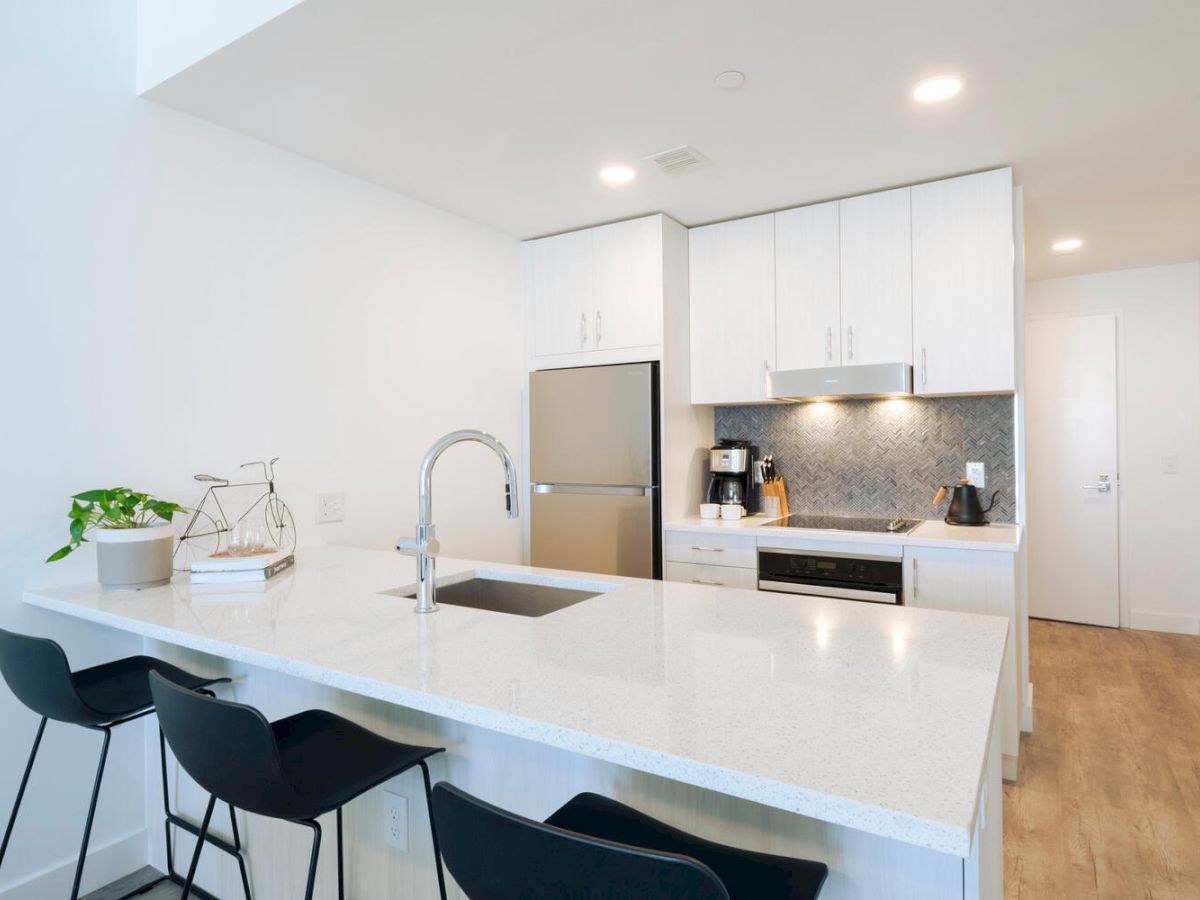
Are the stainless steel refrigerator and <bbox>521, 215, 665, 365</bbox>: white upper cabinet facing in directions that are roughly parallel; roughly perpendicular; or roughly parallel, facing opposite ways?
roughly parallel

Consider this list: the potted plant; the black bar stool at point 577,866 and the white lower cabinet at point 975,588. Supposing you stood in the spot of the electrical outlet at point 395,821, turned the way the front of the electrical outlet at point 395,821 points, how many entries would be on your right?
1

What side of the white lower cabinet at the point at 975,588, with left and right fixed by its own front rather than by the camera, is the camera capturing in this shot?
front

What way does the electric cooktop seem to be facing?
toward the camera

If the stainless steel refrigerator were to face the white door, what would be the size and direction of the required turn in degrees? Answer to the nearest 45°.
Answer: approximately 135° to its left

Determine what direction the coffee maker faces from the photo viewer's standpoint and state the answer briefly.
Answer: facing the viewer and to the left of the viewer

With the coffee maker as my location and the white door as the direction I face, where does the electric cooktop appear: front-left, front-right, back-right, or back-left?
front-right

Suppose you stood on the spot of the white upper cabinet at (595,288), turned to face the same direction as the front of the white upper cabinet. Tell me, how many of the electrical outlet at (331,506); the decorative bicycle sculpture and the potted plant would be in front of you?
3

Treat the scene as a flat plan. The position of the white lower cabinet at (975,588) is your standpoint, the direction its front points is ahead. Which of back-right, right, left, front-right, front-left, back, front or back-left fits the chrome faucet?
front-right

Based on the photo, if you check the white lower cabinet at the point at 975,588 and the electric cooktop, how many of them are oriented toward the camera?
2

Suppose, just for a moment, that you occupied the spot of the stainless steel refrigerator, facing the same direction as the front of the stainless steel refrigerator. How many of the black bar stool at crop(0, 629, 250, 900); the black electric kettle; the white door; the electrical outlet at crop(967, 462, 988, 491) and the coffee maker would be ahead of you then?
1

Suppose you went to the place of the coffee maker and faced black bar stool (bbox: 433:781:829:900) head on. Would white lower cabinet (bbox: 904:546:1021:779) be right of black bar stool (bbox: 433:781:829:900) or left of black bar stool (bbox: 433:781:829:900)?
left

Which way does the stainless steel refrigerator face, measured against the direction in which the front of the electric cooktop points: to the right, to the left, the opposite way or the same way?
the same way

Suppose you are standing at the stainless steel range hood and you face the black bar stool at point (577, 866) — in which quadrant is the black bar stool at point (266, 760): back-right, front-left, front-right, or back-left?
front-right

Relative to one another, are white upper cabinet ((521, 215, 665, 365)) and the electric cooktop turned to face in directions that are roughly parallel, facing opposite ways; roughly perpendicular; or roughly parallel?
roughly parallel

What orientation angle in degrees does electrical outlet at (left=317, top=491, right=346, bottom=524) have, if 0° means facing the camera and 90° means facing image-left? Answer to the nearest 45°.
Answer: approximately 315°

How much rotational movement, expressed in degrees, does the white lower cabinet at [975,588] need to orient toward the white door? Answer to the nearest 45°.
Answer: approximately 180°

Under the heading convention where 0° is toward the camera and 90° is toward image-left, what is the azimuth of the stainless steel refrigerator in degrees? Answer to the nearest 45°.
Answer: approximately 45°
